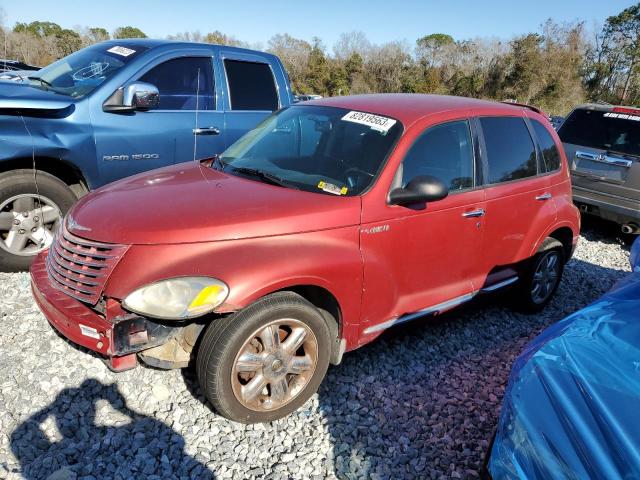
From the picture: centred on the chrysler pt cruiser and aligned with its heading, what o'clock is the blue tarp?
The blue tarp is roughly at 9 o'clock from the chrysler pt cruiser.

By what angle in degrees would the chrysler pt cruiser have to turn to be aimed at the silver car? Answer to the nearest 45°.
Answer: approximately 180°

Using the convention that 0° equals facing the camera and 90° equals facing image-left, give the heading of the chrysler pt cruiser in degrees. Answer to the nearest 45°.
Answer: approximately 45°

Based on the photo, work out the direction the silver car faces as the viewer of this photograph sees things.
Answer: facing away from the viewer and to the right of the viewer

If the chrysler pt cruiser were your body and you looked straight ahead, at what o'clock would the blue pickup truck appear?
The blue pickup truck is roughly at 3 o'clock from the chrysler pt cruiser.

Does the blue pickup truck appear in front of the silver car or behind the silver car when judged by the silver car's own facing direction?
behind

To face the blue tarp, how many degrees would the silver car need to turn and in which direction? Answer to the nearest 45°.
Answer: approximately 135° to its right
